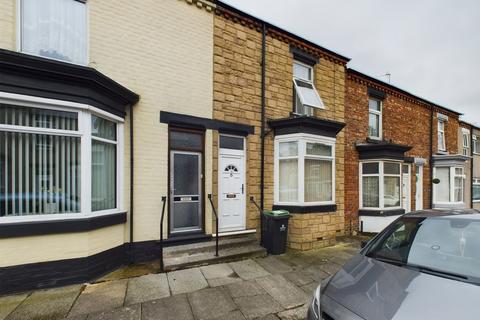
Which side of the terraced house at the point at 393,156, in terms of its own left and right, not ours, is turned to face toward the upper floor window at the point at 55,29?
right

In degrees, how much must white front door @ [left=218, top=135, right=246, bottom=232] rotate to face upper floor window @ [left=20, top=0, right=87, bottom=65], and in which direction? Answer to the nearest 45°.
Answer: approximately 90° to its right

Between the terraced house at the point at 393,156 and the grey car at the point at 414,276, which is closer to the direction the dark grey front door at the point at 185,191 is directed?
the grey car

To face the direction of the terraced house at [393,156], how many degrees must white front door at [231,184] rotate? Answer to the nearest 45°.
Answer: approximately 90° to its left

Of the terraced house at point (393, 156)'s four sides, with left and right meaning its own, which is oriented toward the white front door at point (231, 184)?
right
